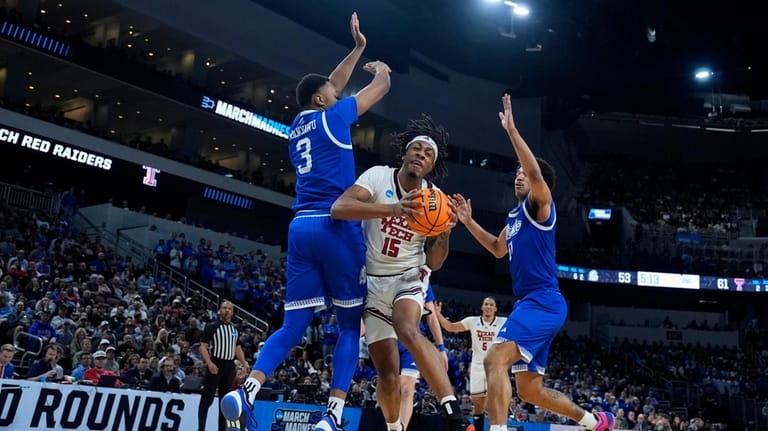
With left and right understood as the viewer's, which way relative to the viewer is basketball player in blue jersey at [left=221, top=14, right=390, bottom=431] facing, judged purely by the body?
facing away from the viewer and to the right of the viewer

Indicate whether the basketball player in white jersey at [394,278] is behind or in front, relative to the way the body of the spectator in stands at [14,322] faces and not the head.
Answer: in front

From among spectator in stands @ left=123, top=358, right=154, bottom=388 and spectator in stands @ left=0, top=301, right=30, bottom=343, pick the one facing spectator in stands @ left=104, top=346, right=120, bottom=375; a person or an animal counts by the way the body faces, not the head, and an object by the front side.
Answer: spectator in stands @ left=0, top=301, right=30, bottom=343

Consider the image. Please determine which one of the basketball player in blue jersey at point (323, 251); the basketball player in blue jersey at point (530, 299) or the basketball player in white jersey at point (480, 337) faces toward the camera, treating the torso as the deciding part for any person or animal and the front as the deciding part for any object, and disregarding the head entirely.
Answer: the basketball player in white jersey

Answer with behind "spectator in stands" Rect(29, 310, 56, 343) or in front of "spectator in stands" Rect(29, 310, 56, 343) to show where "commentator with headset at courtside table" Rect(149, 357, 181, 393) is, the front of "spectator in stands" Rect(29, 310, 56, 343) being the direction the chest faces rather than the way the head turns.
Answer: in front

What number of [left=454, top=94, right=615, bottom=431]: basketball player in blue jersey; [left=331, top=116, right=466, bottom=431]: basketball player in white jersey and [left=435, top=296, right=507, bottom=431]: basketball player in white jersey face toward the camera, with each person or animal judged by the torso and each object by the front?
2

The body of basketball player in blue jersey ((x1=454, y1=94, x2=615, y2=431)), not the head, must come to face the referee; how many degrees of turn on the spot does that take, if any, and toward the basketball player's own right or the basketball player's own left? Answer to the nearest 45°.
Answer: approximately 45° to the basketball player's own right

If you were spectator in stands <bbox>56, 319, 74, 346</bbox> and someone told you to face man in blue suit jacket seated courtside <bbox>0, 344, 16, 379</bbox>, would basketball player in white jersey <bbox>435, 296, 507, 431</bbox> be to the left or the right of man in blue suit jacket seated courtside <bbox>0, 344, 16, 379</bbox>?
left

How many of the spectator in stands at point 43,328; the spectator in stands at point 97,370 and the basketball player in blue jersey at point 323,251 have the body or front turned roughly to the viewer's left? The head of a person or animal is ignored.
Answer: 0

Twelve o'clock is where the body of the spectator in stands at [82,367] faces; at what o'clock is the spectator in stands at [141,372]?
the spectator in stands at [141,372] is roughly at 10 o'clock from the spectator in stands at [82,367].

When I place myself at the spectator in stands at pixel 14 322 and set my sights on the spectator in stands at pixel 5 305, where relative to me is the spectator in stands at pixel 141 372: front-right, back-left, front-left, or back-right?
back-right

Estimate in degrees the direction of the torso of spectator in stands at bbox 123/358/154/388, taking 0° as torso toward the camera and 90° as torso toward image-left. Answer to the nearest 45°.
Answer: approximately 315°

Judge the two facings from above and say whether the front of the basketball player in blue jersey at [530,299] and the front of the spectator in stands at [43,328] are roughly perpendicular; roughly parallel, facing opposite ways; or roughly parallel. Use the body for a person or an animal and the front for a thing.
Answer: roughly perpendicular

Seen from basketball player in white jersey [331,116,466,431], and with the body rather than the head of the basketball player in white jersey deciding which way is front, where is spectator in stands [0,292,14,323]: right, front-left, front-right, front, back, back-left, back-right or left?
back-right

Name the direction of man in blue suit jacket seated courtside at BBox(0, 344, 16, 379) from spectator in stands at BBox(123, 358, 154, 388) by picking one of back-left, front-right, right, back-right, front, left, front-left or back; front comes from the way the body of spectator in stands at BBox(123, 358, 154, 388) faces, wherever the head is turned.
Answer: right

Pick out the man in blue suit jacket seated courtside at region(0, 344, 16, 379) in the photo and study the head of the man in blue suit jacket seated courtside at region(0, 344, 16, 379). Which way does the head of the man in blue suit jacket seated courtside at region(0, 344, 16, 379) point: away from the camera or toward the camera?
toward the camera

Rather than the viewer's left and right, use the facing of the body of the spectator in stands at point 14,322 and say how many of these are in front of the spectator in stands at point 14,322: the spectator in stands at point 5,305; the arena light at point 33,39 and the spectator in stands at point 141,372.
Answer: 1

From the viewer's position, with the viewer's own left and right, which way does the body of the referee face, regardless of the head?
facing the viewer and to the right of the viewer
